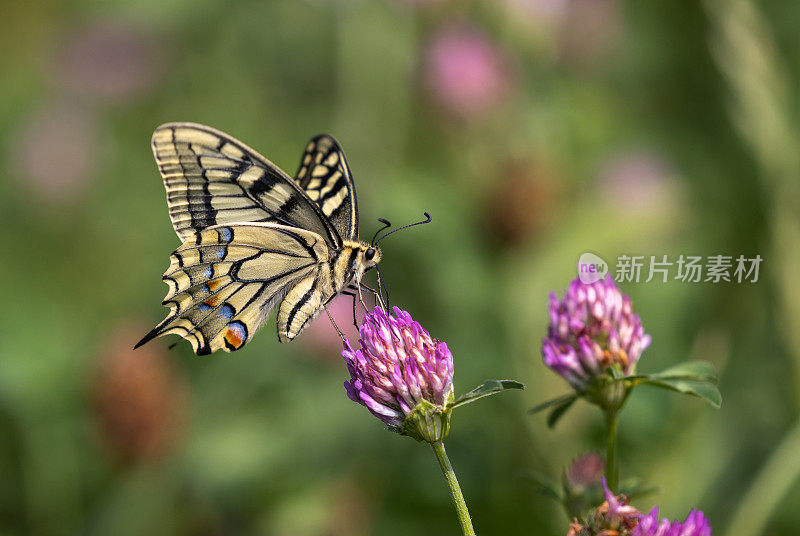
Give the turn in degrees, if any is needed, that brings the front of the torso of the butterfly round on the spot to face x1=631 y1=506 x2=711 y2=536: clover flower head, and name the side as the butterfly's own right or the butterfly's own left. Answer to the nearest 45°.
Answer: approximately 45° to the butterfly's own right

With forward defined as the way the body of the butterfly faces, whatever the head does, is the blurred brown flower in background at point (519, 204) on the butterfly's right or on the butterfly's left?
on the butterfly's left

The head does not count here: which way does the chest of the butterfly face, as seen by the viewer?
to the viewer's right

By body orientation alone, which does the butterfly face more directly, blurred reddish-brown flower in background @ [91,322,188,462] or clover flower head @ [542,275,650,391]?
the clover flower head

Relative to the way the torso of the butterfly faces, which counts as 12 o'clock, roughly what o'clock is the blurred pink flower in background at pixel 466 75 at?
The blurred pink flower in background is roughly at 10 o'clock from the butterfly.

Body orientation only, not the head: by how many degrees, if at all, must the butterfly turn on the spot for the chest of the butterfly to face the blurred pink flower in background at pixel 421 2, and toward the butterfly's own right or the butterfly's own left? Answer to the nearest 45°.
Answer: approximately 90° to the butterfly's own left
